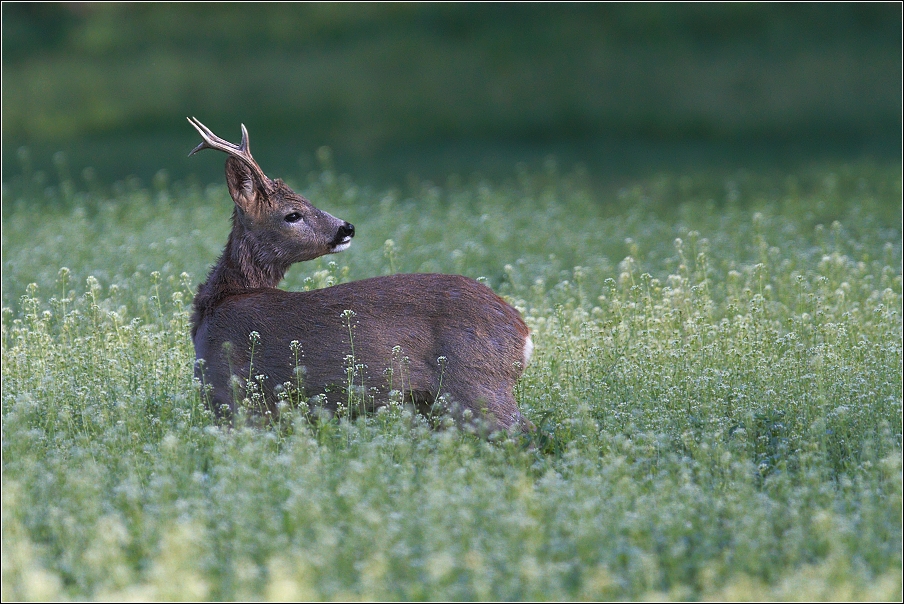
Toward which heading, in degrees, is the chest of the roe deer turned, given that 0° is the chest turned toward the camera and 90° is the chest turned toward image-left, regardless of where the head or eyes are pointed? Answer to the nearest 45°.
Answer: approximately 90°
